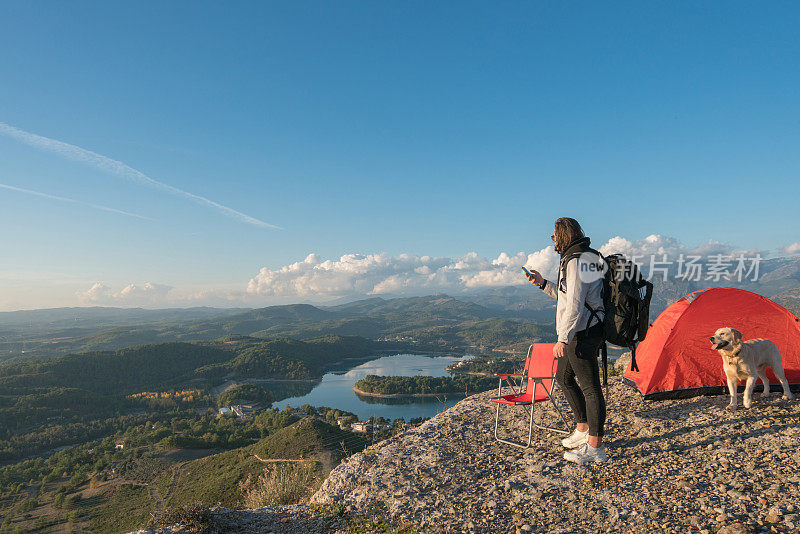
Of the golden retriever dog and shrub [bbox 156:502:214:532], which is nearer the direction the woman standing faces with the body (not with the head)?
the shrub

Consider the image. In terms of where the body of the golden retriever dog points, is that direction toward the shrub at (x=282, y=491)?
yes

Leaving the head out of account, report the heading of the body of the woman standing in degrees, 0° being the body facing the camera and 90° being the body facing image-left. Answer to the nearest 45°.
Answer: approximately 90°

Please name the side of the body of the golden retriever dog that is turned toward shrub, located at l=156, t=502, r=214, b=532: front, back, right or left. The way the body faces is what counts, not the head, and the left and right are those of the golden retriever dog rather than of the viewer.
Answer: front

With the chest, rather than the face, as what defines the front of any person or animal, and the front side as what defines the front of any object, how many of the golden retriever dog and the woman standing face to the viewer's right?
0

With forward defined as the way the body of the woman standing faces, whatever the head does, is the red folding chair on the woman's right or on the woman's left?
on the woman's right

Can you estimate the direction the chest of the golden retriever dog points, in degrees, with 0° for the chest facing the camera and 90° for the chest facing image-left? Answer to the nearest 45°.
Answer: approximately 45°

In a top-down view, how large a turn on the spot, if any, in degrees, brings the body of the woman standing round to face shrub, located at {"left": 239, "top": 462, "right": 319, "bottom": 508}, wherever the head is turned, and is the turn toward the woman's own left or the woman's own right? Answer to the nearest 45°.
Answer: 0° — they already face it
